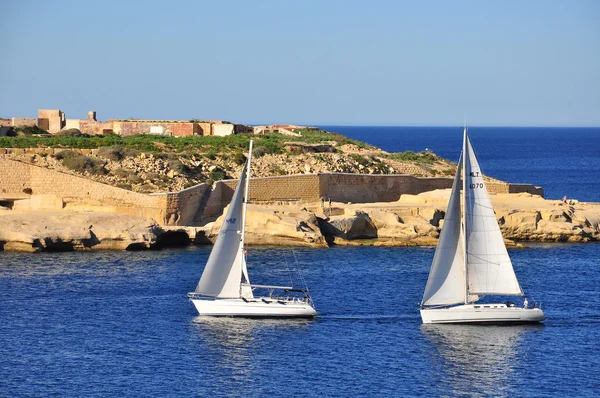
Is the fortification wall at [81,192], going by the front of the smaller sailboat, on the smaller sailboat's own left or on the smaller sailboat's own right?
on the smaller sailboat's own right

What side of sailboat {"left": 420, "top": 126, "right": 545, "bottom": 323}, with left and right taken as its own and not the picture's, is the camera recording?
left

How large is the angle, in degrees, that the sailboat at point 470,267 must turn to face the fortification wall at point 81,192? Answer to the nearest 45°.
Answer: approximately 45° to its right

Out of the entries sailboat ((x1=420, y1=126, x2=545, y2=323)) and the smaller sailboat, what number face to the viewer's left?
2

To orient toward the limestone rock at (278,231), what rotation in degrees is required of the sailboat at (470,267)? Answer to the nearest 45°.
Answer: approximately 45° to its right

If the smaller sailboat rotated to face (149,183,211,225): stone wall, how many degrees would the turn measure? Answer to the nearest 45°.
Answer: approximately 90° to its right

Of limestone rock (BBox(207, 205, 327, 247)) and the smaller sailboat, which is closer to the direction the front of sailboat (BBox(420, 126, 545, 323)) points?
the smaller sailboat

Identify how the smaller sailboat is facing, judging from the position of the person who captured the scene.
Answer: facing to the left of the viewer

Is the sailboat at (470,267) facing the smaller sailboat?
yes
